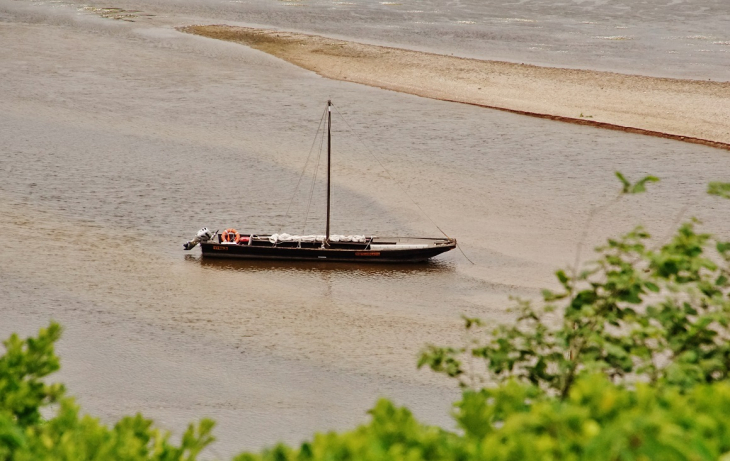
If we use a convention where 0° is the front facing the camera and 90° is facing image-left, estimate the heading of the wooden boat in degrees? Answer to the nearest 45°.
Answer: approximately 270°

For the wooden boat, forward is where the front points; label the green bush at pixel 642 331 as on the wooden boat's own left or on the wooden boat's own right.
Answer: on the wooden boat's own right
